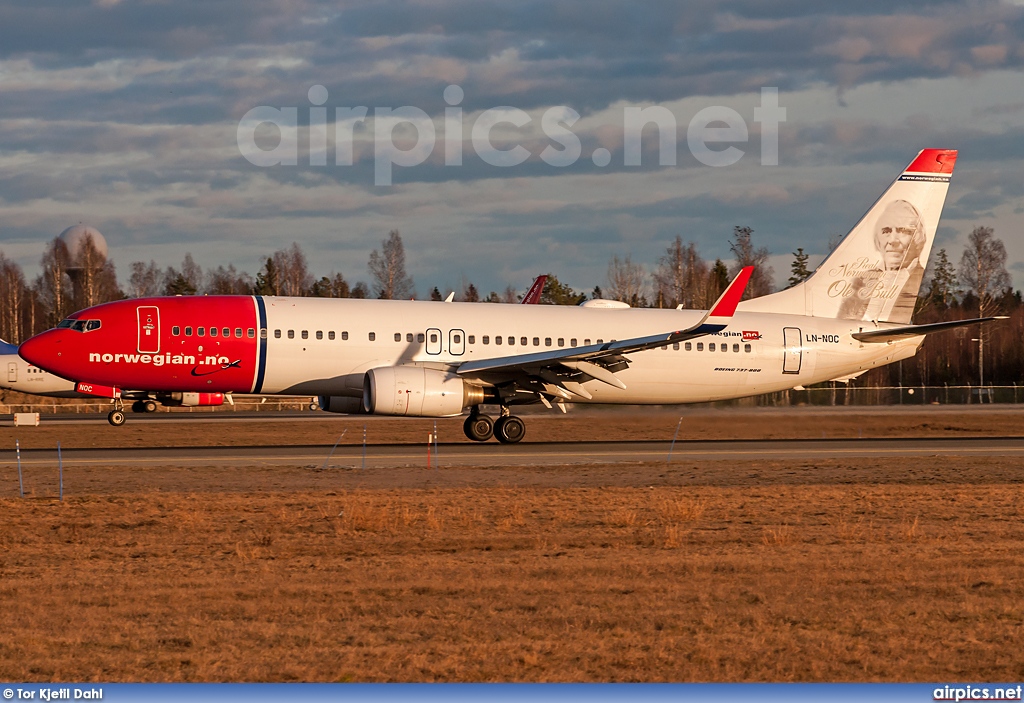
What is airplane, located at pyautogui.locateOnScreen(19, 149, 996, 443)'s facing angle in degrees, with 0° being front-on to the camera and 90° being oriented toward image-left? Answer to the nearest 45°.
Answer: approximately 90°

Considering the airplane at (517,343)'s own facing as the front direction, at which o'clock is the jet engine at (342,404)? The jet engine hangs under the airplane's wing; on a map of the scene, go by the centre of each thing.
The jet engine is roughly at 12 o'clock from the airplane.

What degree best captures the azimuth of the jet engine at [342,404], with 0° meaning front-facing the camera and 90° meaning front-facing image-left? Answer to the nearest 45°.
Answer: approximately 90°

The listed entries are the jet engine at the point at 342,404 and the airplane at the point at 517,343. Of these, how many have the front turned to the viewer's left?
2
